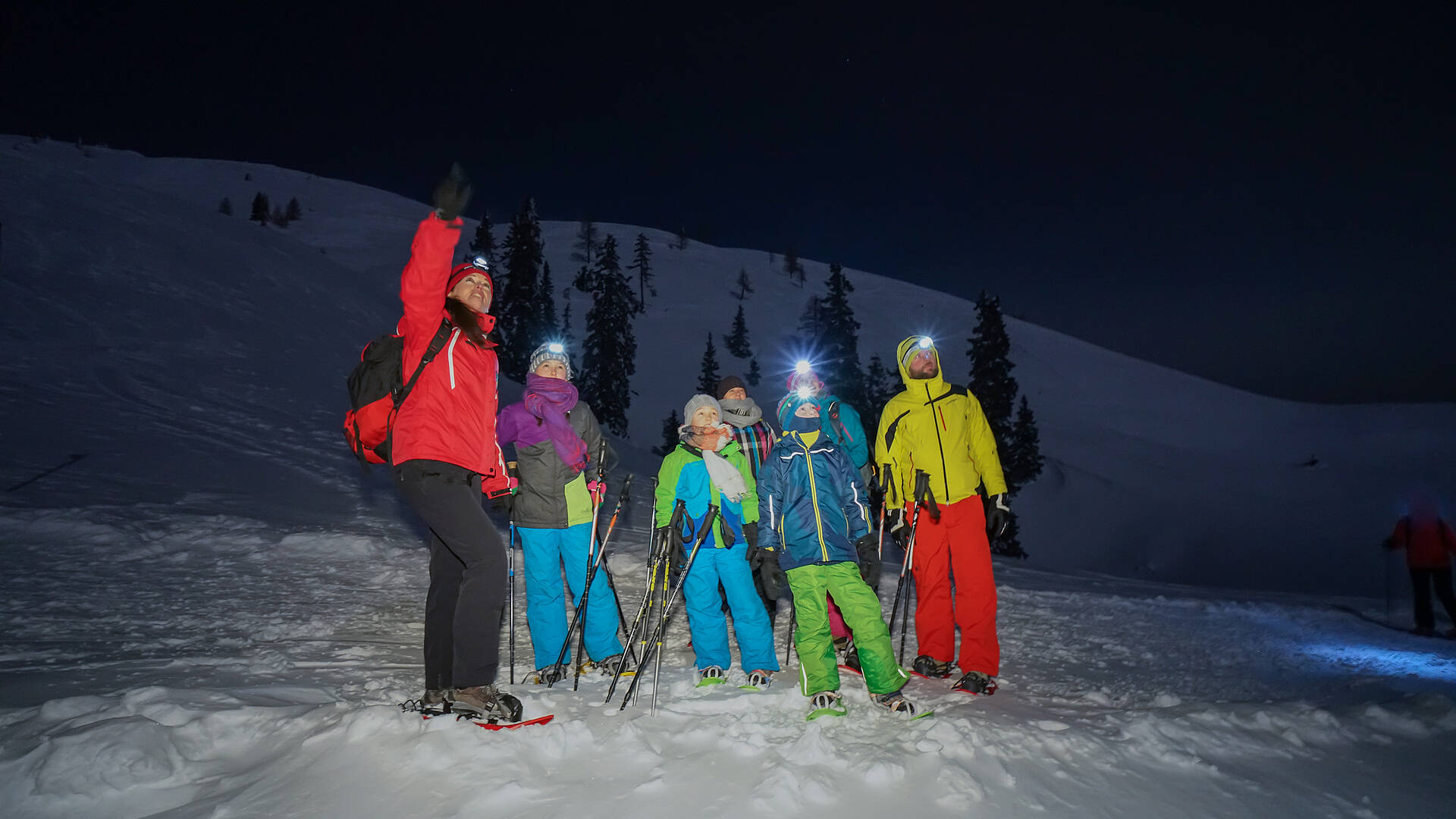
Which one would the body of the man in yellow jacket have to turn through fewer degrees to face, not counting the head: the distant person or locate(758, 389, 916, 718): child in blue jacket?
the child in blue jacket

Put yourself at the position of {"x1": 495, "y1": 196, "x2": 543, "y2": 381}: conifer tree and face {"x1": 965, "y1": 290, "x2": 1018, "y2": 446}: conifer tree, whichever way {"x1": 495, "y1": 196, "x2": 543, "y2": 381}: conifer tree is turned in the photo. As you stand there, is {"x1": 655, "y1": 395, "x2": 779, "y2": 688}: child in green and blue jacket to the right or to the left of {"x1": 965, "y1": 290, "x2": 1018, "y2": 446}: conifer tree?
right

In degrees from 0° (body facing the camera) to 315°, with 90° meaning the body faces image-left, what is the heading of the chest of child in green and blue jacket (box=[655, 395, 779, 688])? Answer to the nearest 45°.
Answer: approximately 0°

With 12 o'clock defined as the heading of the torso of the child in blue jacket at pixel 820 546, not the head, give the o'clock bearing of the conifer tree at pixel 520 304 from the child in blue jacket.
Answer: The conifer tree is roughly at 5 o'clock from the child in blue jacket.

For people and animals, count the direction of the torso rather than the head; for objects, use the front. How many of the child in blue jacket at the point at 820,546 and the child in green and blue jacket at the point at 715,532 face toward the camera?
2

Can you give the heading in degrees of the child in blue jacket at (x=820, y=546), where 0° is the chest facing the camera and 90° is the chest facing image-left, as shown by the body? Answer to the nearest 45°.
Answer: approximately 0°

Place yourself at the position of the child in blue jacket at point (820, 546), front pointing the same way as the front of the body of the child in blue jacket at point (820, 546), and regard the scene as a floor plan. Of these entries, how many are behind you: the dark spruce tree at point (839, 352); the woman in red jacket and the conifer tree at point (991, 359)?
2

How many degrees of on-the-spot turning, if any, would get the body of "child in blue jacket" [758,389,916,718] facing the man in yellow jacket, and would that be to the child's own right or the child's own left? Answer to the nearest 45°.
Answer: approximately 135° to the child's own left

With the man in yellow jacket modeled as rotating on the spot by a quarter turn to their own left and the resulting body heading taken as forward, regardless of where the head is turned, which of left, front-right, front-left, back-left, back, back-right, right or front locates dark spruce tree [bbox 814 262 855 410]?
left

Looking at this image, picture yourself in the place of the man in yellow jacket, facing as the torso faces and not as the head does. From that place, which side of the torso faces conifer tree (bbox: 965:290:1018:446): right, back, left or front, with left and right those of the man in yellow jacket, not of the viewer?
back

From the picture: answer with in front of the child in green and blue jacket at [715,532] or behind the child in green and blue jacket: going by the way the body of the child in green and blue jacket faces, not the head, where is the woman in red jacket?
in front

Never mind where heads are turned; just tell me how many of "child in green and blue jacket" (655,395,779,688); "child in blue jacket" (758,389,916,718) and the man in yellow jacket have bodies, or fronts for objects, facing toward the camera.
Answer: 3

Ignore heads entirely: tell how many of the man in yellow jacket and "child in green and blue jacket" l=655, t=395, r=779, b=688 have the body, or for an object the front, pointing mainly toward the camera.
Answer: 2
